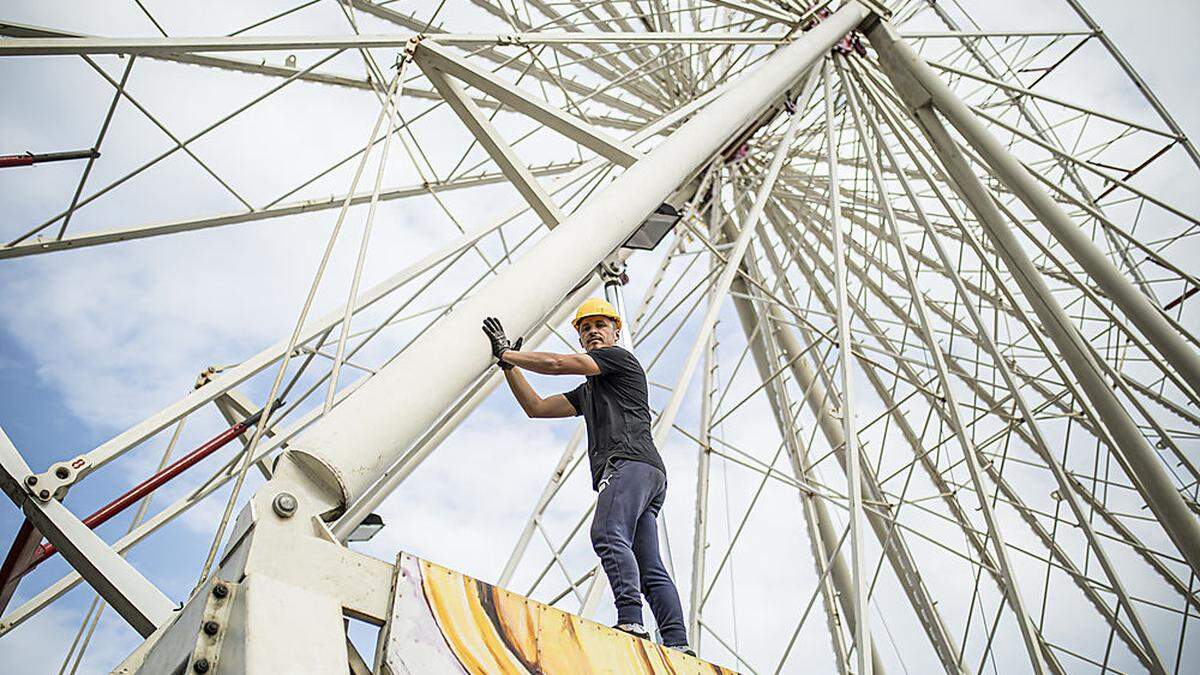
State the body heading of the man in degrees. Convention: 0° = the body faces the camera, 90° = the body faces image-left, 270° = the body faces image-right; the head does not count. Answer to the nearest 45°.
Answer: approximately 90°

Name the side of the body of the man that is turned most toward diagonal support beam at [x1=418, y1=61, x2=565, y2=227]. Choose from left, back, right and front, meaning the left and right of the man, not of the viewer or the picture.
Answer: front
